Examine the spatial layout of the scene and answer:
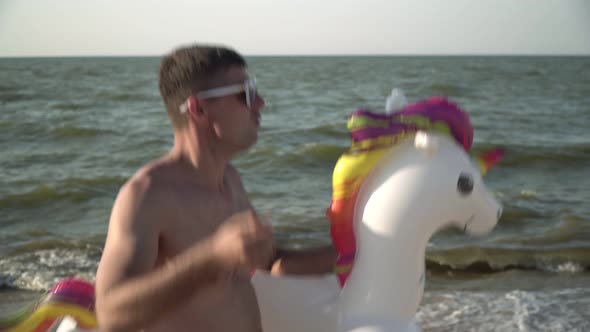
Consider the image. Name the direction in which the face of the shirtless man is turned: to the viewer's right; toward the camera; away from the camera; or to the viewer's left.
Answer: to the viewer's right

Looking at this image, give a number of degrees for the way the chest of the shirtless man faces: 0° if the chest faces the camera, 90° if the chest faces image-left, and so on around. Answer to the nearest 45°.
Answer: approximately 315°

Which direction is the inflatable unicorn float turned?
to the viewer's right
